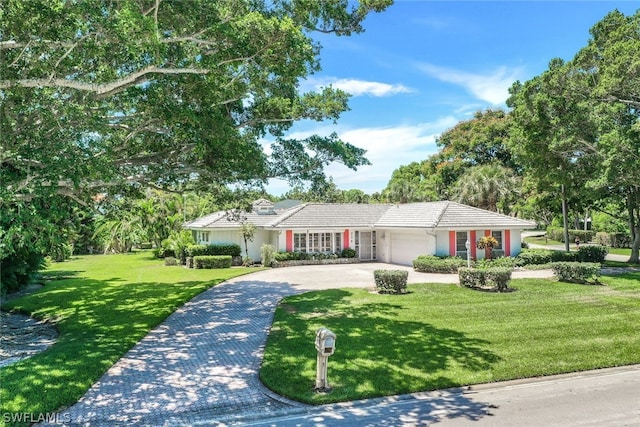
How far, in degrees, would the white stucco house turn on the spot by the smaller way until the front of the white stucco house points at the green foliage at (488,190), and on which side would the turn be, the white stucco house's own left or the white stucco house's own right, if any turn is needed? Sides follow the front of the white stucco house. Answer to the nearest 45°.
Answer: approximately 135° to the white stucco house's own left

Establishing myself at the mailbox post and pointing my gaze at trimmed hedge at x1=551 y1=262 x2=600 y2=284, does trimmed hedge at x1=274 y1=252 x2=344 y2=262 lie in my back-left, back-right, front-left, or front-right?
front-left

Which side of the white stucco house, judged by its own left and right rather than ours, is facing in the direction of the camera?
front

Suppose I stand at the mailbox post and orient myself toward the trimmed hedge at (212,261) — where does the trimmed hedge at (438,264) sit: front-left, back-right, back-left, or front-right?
front-right

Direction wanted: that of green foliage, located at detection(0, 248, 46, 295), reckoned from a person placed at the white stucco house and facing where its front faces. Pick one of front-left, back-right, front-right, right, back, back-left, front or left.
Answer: front-right

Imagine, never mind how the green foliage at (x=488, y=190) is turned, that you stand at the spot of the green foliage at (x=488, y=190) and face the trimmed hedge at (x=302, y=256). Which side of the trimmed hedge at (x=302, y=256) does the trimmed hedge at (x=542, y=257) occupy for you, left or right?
left

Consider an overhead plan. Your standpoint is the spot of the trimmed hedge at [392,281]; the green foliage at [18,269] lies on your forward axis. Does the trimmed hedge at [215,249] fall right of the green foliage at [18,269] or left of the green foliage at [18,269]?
right

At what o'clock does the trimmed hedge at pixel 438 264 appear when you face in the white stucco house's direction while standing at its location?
The trimmed hedge is roughly at 11 o'clock from the white stucco house.

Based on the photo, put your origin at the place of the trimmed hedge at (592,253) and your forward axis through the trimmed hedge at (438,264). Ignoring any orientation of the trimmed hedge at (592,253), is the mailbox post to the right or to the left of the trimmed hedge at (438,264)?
left

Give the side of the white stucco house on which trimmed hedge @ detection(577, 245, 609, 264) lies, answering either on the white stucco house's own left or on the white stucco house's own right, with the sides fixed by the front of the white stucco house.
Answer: on the white stucco house's own left

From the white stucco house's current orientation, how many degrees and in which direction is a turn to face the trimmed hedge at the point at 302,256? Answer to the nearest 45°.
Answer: approximately 90° to its right

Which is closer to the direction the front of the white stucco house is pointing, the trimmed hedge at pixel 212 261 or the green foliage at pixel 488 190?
the trimmed hedge

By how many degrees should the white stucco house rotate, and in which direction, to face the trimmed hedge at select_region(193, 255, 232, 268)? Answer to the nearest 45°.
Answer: approximately 90° to its right
